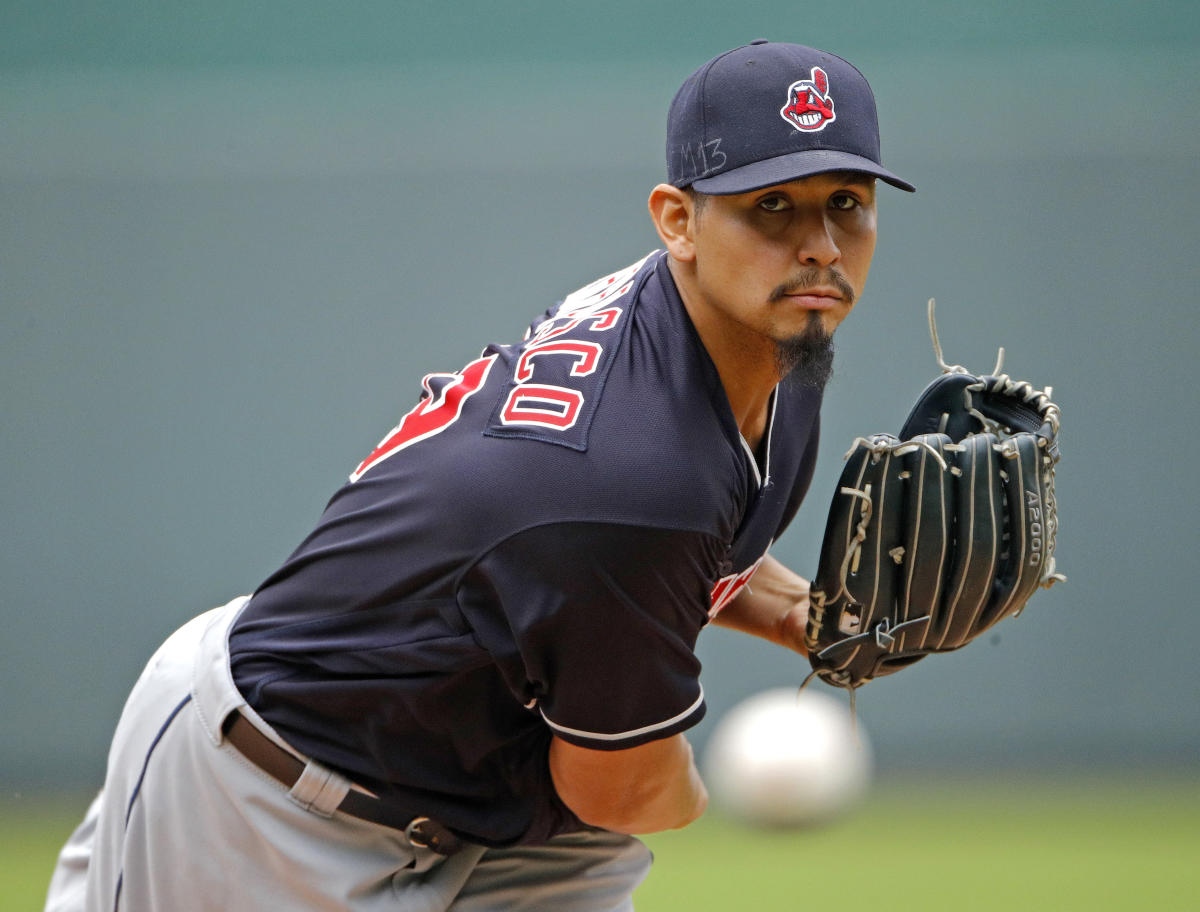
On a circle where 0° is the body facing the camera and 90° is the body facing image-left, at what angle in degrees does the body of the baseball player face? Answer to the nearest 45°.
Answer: approximately 315°
